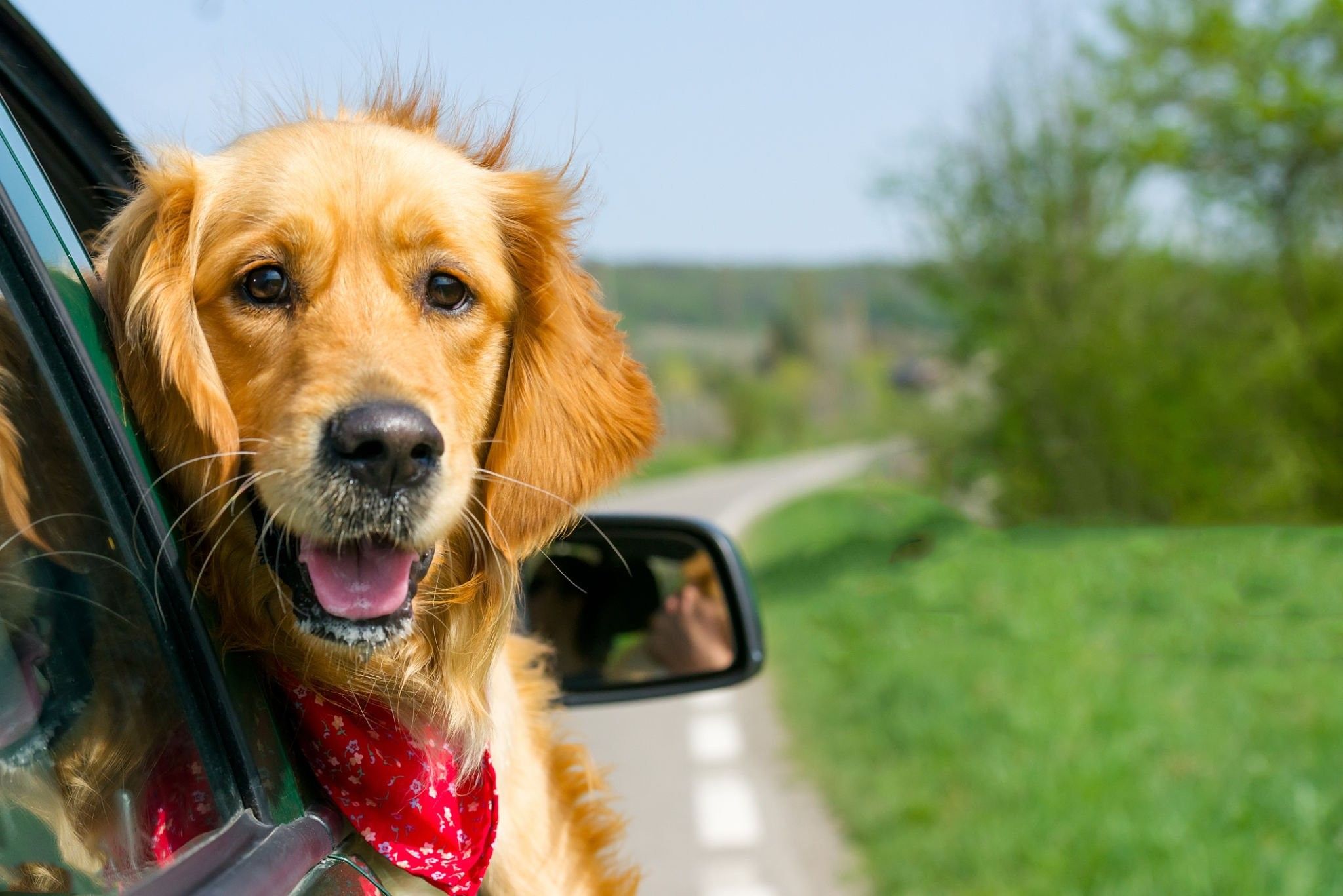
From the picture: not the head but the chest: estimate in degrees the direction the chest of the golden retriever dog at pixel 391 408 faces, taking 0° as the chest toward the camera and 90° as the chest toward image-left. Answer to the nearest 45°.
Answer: approximately 0°

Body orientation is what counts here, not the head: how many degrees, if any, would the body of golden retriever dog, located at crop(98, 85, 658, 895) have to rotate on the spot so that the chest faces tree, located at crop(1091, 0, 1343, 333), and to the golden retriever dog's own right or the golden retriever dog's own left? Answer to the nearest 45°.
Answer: approximately 135° to the golden retriever dog's own left
